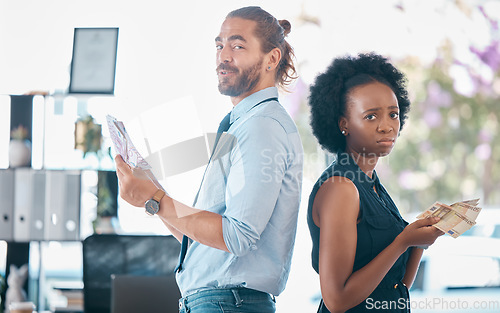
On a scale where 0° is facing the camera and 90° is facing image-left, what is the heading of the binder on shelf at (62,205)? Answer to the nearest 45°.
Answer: approximately 0°

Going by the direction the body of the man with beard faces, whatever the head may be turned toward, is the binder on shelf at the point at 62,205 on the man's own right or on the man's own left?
on the man's own right

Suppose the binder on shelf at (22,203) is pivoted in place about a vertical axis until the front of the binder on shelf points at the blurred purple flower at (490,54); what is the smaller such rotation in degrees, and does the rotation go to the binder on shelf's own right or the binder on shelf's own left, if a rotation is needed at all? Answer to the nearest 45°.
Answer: approximately 90° to the binder on shelf's own left

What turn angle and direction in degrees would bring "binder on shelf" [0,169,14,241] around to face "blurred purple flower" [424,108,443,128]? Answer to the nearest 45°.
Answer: approximately 90° to its left

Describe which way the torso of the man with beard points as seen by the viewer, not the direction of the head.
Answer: to the viewer's left

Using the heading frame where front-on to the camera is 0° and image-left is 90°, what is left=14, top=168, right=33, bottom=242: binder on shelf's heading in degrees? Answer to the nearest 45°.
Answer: approximately 0°

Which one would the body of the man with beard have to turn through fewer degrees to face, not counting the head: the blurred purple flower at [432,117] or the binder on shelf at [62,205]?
the binder on shelf

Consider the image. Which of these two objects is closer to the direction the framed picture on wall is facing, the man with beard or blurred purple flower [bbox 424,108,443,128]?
the man with beard

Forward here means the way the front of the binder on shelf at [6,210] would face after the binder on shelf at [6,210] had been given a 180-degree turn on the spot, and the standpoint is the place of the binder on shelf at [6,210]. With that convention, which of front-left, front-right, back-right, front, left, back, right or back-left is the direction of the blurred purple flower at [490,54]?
right

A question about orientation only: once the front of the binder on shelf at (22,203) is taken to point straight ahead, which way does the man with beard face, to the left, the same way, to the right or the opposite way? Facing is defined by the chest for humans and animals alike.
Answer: to the right
